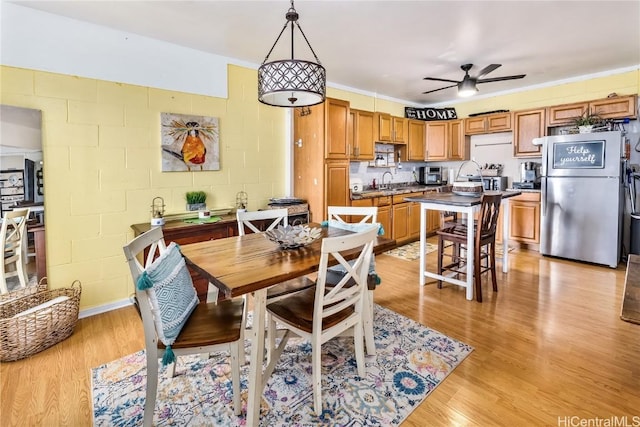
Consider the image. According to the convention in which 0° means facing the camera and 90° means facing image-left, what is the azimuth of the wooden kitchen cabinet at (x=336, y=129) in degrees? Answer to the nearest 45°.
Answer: approximately 315°

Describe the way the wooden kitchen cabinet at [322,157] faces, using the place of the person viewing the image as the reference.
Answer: facing the viewer and to the right of the viewer

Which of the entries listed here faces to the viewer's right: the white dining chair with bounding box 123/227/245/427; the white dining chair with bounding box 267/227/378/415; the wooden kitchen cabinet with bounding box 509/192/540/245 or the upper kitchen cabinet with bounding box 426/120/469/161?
the white dining chair with bounding box 123/227/245/427

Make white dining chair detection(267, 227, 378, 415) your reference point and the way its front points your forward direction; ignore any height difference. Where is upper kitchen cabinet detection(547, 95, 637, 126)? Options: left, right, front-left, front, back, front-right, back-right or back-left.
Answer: right

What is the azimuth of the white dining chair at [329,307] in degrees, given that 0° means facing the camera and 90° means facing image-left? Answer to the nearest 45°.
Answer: approximately 135°

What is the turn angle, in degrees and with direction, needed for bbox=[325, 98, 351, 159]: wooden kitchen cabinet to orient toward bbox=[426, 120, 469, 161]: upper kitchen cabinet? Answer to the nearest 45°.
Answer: approximately 90° to its left

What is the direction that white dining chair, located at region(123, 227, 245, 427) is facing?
to the viewer's right

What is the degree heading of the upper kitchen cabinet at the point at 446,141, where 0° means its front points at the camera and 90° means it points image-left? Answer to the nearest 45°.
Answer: approximately 0°

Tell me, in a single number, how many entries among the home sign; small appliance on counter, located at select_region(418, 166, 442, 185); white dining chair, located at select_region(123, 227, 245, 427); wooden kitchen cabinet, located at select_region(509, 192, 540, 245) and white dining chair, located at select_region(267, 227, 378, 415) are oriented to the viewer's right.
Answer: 1
